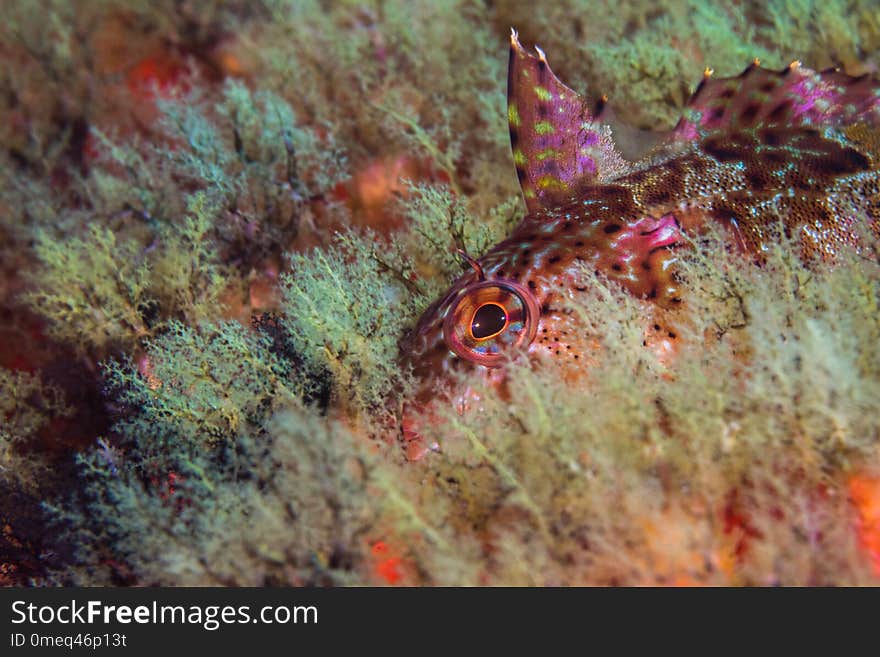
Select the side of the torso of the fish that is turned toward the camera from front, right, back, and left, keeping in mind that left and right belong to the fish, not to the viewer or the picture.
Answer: left
